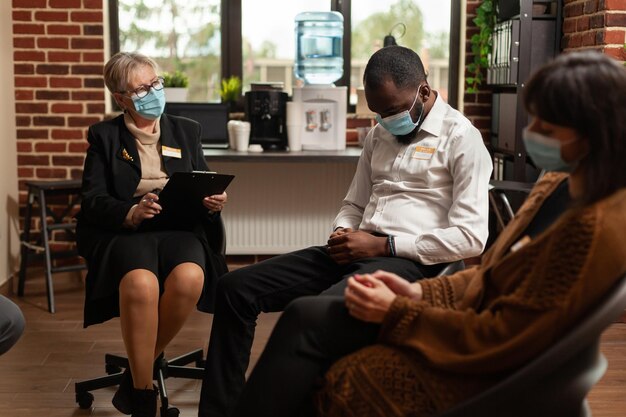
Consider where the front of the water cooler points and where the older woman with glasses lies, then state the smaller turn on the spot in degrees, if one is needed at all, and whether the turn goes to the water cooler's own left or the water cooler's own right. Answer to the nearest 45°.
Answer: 0° — it already faces them

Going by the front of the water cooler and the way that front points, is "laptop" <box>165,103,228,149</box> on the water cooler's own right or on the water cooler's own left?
on the water cooler's own right

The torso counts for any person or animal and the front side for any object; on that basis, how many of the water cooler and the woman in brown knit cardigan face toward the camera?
1

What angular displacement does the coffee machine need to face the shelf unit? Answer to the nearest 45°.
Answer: approximately 90° to its left

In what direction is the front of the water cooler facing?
toward the camera

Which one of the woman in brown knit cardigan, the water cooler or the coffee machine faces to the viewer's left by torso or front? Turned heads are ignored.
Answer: the woman in brown knit cardigan

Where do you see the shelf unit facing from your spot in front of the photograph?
facing the viewer and to the left of the viewer

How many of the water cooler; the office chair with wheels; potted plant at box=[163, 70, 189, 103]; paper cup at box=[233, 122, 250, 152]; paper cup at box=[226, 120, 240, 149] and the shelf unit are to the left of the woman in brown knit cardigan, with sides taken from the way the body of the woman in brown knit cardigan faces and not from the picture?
0

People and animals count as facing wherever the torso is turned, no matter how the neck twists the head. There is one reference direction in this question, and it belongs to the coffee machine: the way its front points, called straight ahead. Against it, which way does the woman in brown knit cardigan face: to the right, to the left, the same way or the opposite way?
to the right

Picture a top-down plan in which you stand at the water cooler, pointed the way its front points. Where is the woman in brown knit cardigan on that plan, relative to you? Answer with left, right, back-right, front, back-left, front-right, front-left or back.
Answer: front

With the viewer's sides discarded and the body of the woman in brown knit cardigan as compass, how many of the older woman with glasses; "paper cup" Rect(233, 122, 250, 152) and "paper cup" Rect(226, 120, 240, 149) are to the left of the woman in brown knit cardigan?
0

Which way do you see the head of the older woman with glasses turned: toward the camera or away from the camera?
toward the camera

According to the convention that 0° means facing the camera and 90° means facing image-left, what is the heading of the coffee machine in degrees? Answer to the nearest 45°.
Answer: approximately 0°

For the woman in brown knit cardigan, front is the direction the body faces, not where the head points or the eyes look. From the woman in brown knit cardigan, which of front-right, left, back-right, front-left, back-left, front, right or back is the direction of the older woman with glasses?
front-right

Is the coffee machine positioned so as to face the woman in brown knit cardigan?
yes

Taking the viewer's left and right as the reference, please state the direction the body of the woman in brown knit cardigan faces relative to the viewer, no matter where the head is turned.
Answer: facing to the left of the viewer

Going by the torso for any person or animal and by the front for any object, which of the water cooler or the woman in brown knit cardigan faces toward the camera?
the water cooler
